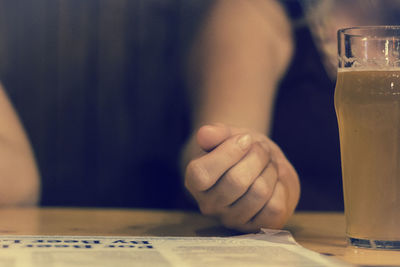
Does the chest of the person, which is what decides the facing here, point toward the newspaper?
yes

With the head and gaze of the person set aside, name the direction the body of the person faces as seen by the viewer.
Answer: toward the camera

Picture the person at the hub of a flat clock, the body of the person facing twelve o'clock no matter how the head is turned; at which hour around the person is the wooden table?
The wooden table is roughly at 12 o'clock from the person.

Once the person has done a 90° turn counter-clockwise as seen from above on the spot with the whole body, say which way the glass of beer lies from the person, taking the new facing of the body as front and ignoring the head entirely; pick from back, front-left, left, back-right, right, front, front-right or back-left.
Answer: right
